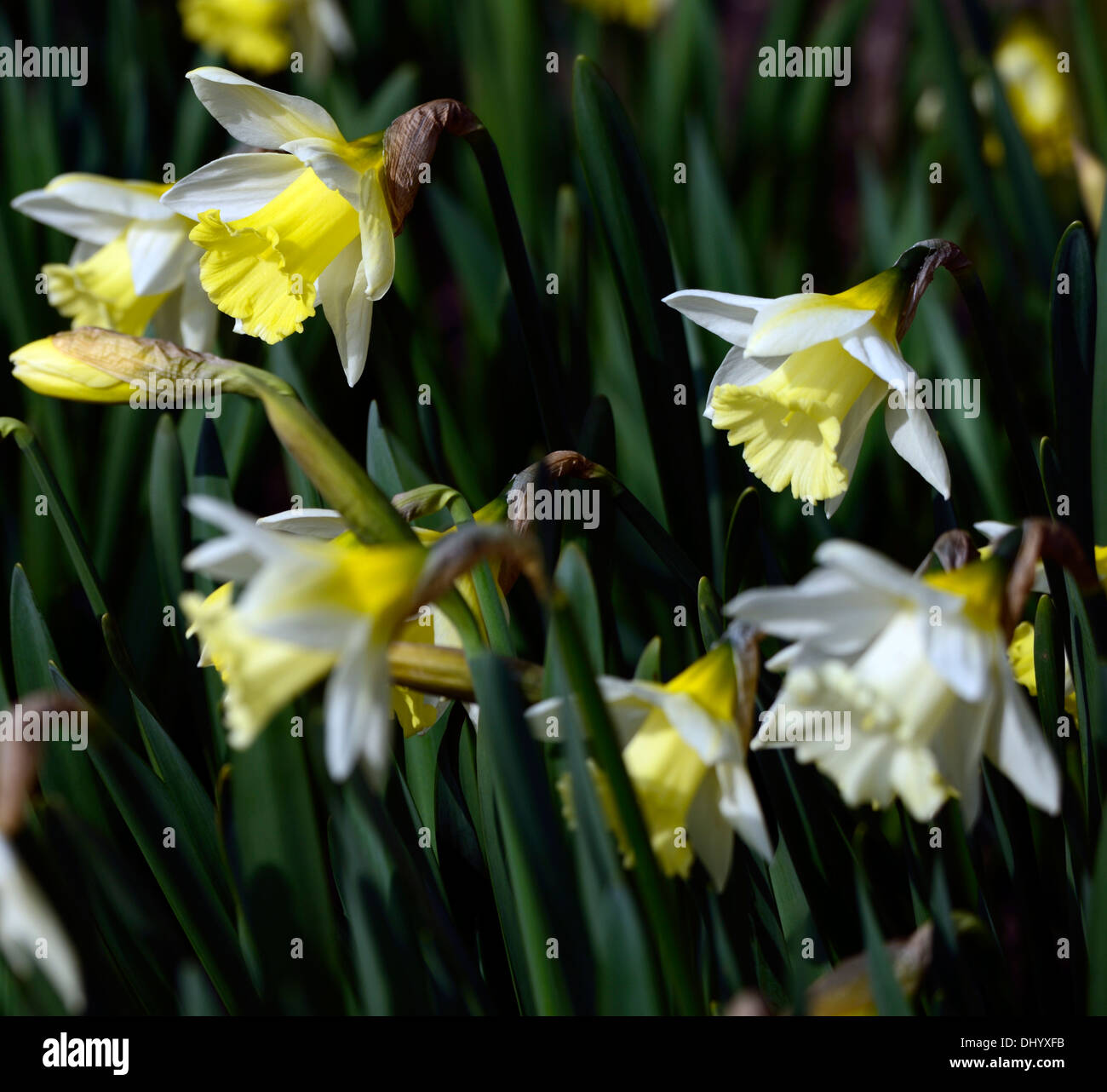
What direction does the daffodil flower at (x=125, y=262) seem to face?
to the viewer's left

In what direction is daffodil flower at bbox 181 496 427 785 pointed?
to the viewer's left

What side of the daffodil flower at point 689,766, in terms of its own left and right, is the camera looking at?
left

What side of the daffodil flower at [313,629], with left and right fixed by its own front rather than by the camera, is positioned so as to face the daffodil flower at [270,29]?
right

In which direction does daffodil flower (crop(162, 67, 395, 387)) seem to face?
to the viewer's left

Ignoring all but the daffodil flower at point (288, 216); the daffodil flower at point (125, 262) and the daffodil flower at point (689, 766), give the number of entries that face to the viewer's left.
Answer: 3
